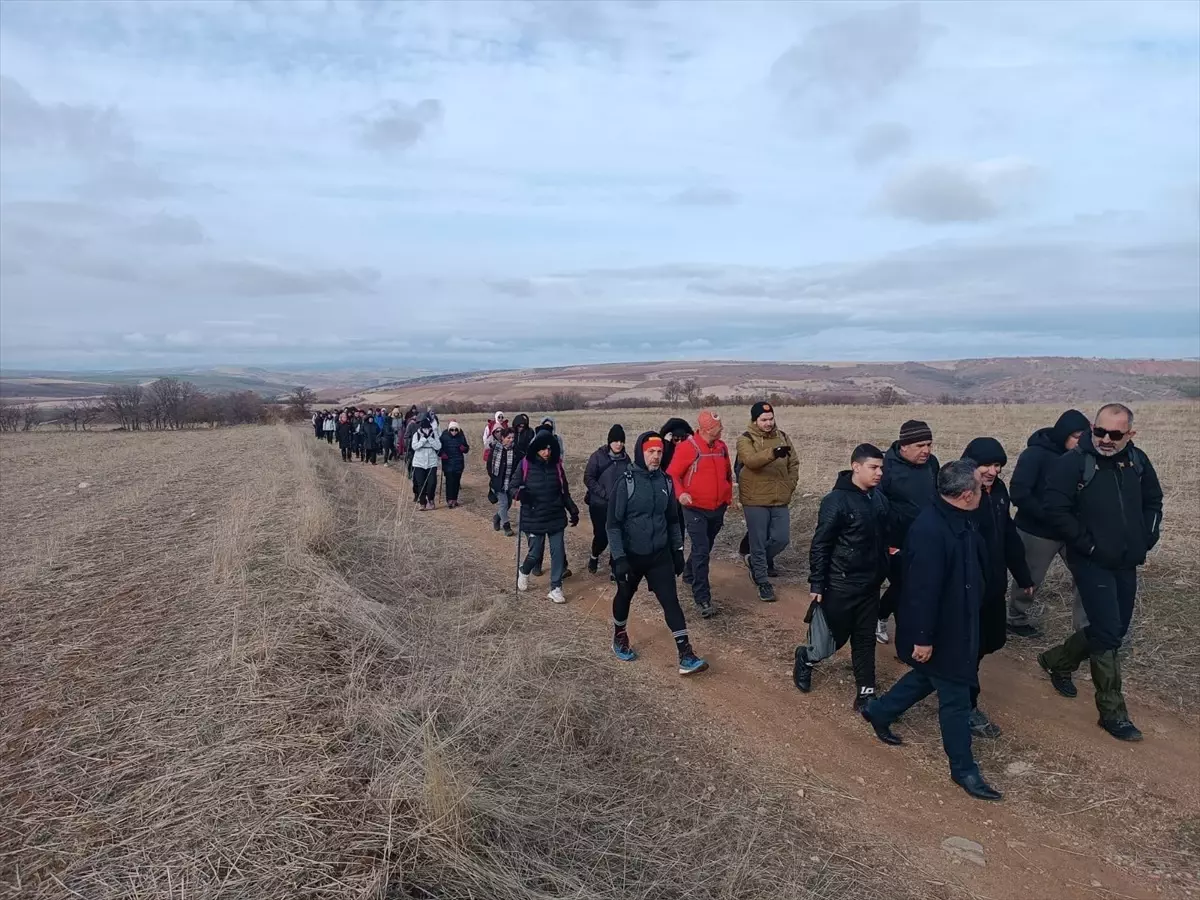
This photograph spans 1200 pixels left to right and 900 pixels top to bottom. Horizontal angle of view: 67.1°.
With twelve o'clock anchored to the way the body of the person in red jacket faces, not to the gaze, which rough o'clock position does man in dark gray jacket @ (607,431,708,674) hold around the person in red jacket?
The man in dark gray jacket is roughly at 2 o'clock from the person in red jacket.

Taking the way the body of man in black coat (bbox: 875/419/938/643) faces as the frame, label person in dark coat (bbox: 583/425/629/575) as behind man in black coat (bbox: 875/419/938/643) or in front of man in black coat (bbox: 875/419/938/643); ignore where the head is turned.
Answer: behind

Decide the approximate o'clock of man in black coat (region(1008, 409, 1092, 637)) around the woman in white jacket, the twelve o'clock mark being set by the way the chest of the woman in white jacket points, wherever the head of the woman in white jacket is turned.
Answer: The man in black coat is roughly at 11 o'clock from the woman in white jacket.

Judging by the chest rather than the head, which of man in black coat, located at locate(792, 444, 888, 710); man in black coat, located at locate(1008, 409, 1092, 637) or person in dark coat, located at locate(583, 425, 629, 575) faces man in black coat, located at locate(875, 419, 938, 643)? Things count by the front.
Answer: person in dark coat, located at locate(583, 425, 629, 575)

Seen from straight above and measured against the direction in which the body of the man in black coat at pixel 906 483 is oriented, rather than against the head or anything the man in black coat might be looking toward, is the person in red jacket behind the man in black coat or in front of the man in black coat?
behind

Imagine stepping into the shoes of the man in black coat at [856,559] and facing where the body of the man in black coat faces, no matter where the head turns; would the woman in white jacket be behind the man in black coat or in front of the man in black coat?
behind

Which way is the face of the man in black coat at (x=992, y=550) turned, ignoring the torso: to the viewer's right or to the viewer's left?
to the viewer's left

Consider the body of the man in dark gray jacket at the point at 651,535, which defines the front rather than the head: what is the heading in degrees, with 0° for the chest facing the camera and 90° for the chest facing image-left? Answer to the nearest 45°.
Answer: approximately 315°

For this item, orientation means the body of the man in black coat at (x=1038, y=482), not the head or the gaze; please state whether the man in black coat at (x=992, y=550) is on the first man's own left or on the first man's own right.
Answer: on the first man's own right
